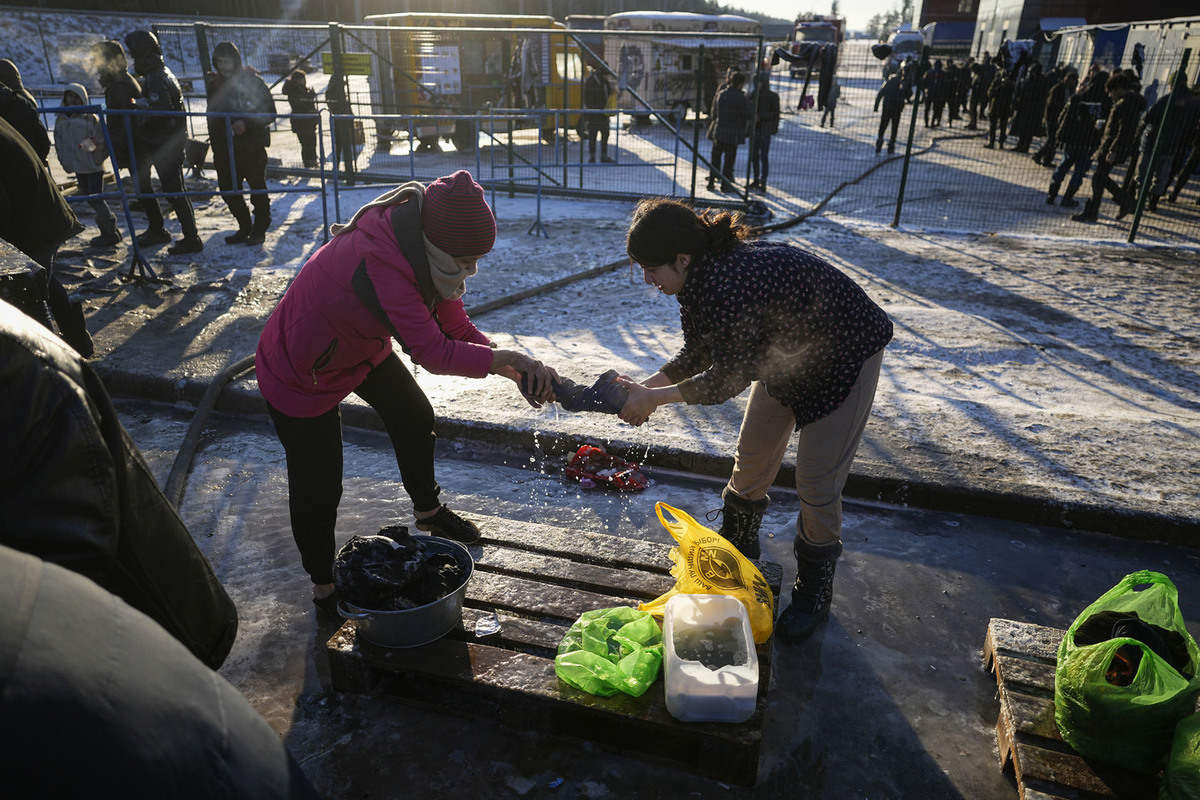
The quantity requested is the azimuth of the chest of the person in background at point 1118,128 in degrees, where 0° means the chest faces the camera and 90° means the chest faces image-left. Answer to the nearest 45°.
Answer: approximately 90°

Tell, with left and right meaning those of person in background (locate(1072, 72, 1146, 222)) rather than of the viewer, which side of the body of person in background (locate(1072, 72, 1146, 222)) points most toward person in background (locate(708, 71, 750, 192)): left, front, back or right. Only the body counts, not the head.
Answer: front

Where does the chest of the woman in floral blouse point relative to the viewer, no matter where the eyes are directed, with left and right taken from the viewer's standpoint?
facing to the left of the viewer

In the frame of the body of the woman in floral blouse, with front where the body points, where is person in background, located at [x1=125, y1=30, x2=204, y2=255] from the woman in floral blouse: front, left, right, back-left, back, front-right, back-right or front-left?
front-right

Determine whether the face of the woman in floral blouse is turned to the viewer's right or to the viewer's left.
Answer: to the viewer's left

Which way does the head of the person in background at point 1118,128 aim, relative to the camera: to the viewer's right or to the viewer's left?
to the viewer's left

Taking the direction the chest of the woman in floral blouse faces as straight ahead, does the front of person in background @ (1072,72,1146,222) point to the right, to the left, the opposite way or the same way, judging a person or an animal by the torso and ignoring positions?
the same way

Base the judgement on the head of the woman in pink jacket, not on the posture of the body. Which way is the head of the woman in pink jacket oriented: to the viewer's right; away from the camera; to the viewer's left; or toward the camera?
to the viewer's right

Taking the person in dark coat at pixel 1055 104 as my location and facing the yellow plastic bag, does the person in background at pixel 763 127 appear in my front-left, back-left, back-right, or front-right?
front-right

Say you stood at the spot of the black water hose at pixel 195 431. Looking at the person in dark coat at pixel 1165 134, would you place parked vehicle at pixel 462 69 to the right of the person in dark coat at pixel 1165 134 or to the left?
left
